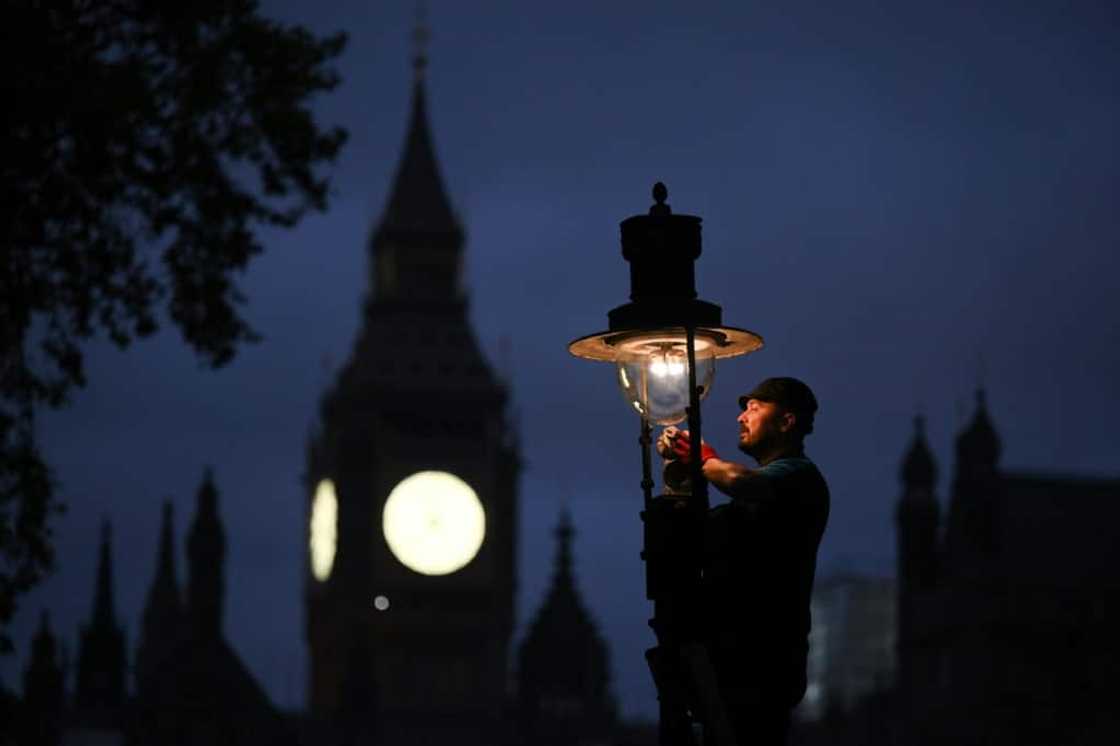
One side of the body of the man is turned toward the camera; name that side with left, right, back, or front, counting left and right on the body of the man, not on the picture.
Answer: left

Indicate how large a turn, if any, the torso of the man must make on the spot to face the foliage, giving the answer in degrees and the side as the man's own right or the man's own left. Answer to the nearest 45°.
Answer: approximately 45° to the man's own right

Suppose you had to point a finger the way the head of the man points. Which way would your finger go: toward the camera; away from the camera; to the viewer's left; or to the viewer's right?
to the viewer's left
